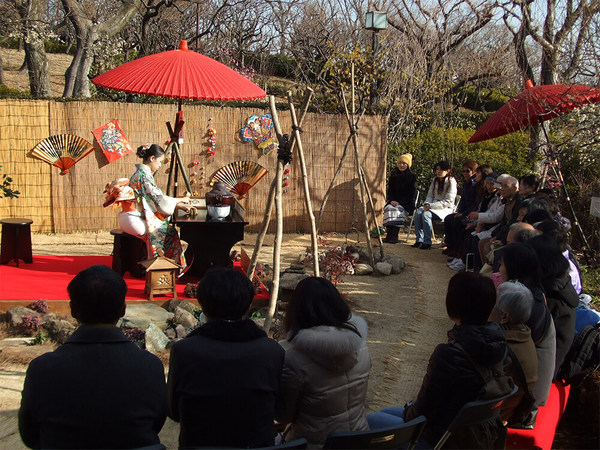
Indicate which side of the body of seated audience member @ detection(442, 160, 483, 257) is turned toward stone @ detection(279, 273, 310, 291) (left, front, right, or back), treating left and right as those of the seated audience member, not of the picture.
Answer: front

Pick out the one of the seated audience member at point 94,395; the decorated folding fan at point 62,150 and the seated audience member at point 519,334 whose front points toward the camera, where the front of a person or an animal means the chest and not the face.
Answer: the decorated folding fan

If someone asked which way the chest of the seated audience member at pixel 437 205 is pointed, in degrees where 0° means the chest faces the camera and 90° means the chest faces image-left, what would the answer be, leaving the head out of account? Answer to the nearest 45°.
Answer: approximately 45°

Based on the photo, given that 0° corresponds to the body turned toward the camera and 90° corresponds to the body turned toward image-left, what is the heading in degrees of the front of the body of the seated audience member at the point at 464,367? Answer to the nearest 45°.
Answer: approximately 135°

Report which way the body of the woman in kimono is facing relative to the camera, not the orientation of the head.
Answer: to the viewer's right

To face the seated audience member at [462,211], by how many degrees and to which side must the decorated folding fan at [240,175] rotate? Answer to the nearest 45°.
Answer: approximately 90° to its left

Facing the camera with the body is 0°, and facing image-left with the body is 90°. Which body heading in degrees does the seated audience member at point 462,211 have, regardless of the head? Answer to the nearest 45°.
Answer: approximately 45°

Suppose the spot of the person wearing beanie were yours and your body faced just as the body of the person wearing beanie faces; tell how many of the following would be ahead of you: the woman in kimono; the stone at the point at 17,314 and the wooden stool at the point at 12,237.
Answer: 3

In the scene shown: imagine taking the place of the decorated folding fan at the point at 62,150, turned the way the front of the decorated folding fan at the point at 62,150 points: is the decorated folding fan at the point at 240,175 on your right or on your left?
on your left

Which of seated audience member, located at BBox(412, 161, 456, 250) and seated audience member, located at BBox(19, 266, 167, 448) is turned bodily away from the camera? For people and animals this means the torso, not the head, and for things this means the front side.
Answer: seated audience member, located at BBox(19, 266, 167, 448)

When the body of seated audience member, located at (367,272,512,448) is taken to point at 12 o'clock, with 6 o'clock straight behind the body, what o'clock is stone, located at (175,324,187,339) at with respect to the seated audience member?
The stone is roughly at 12 o'clock from the seated audience member.

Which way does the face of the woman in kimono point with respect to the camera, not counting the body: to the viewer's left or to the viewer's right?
to the viewer's right

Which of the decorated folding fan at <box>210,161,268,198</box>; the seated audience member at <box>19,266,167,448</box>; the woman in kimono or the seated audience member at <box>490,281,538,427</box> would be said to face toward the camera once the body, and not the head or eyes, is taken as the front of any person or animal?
the decorated folding fan

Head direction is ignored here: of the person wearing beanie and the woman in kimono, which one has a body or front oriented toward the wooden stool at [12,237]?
the person wearing beanie

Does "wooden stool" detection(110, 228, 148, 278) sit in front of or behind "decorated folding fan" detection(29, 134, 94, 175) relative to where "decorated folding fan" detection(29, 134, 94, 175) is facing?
in front

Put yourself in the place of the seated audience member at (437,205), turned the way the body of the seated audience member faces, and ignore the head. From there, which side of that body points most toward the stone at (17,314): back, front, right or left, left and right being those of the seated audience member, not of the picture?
front

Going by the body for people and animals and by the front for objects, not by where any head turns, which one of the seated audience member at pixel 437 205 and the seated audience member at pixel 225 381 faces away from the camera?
the seated audience member at pixel 225 381

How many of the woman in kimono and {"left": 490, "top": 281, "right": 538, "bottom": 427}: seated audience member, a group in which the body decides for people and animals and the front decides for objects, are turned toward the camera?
0
